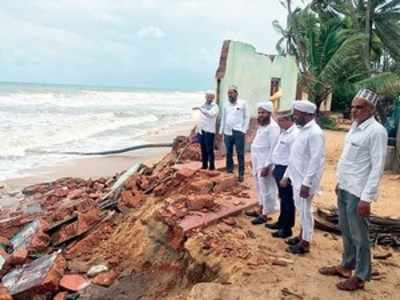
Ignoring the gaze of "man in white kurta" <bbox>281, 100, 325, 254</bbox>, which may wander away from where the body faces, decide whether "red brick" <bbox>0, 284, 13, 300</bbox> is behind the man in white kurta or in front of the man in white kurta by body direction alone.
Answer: in front

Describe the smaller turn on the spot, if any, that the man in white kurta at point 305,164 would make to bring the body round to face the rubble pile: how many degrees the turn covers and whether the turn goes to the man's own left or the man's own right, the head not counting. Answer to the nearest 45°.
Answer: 0° — they already face it

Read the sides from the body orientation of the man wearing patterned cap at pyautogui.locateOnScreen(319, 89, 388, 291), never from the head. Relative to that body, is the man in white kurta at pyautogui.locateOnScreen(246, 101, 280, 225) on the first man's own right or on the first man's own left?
on the first man's own right

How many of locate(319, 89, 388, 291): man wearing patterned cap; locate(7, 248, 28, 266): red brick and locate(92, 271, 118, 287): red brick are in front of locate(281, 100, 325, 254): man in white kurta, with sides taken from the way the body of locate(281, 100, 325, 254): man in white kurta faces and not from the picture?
2

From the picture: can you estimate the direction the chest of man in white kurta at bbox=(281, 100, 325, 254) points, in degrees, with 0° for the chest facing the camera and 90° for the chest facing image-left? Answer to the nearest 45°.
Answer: approximately 90°

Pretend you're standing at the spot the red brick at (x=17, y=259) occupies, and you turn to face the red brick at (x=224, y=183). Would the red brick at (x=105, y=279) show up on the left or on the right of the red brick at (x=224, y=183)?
right

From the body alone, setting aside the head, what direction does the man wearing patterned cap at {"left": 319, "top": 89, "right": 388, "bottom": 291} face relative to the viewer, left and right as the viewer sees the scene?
facing the viewer and to the left of the viewer

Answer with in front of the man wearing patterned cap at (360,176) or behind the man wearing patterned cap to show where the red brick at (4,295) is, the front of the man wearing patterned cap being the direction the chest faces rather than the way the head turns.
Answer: in front

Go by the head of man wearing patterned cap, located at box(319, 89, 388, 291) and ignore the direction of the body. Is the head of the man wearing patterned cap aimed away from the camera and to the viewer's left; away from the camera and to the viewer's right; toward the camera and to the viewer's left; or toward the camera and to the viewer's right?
toward the camera and to the viewer's left

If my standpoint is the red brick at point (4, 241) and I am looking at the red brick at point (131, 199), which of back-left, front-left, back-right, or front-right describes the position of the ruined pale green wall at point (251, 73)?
front-left

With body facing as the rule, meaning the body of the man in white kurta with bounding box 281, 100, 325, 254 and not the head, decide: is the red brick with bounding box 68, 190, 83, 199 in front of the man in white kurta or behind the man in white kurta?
in front

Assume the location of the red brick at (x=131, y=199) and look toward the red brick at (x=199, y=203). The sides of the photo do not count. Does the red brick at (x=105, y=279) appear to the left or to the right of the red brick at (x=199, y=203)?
right

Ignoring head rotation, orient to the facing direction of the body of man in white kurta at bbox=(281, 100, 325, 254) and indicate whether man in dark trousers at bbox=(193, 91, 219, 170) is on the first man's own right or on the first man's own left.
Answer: on the first man's own right

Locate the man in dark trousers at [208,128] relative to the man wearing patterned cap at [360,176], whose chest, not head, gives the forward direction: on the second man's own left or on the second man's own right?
on the second man's own right

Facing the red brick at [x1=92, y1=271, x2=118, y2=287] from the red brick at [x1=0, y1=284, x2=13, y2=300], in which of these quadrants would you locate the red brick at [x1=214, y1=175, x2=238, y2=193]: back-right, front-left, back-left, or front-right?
front-left

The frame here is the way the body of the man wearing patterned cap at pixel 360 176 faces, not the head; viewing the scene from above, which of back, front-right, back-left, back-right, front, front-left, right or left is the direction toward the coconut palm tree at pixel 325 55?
back-right

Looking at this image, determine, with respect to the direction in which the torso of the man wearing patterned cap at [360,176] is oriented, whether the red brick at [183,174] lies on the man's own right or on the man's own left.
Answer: on the man's own right
